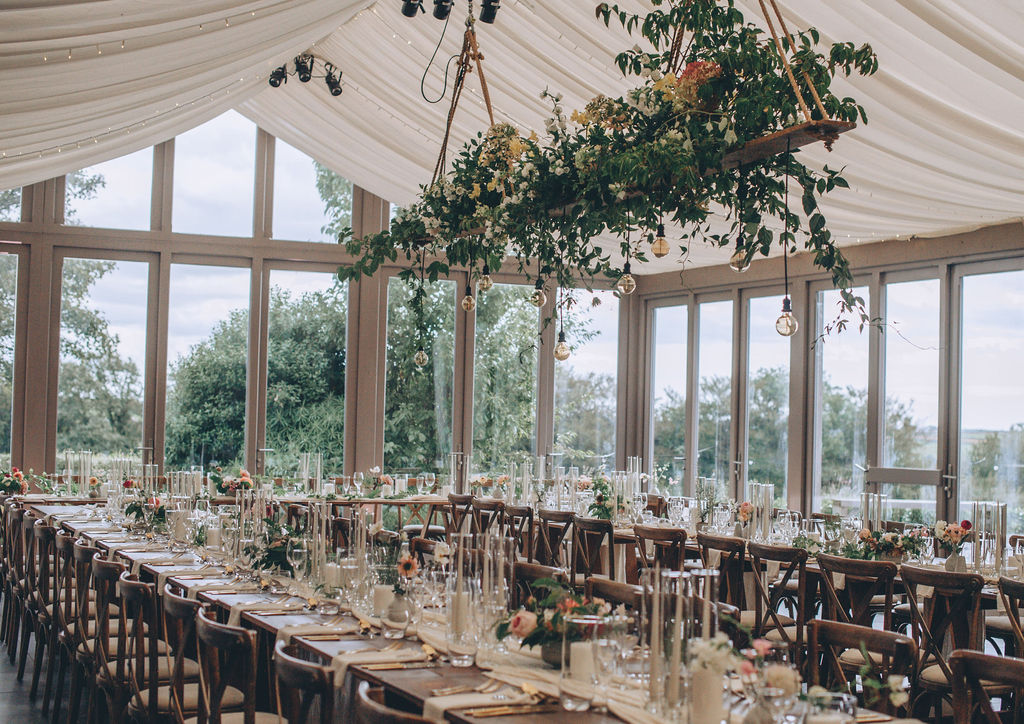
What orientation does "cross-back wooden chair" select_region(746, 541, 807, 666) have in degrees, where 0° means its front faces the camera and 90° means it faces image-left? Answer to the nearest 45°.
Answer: approximately 225°

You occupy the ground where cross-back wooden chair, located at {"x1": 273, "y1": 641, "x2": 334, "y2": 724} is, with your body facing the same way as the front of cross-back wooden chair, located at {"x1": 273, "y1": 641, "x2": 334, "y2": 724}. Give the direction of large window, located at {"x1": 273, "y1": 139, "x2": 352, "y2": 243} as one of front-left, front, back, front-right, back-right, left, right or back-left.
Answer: front-left

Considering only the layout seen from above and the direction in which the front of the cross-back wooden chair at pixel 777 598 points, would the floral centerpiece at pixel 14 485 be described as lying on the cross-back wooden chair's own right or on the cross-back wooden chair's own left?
on the cross-back wooden chair's own left

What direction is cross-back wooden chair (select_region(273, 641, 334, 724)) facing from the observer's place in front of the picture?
facing away from the viewer and to the right of the viewer

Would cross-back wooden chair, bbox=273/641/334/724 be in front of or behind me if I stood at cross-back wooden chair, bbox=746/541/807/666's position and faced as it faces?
behind

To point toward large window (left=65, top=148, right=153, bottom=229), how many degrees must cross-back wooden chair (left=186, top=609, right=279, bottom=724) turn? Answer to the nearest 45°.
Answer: approximately 45° to its left

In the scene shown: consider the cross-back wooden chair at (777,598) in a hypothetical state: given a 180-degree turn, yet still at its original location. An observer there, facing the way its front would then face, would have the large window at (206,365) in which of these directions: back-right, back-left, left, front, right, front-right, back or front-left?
right

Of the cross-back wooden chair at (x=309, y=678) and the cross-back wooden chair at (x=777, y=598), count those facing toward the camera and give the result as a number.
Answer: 0

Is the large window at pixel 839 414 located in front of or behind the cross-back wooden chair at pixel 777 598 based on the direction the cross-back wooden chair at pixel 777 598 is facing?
in front

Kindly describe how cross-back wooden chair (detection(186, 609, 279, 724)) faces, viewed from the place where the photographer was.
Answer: facing away from the viewer and to the right of the viewer
